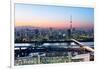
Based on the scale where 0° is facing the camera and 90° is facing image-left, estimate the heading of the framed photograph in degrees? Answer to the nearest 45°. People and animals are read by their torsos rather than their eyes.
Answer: approximately 315°
